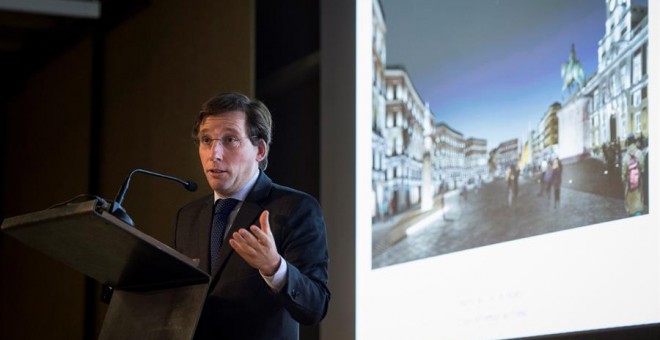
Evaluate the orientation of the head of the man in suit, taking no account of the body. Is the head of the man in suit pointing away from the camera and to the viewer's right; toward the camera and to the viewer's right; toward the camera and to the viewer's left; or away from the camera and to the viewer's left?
toward the camera and to the viewer's left
